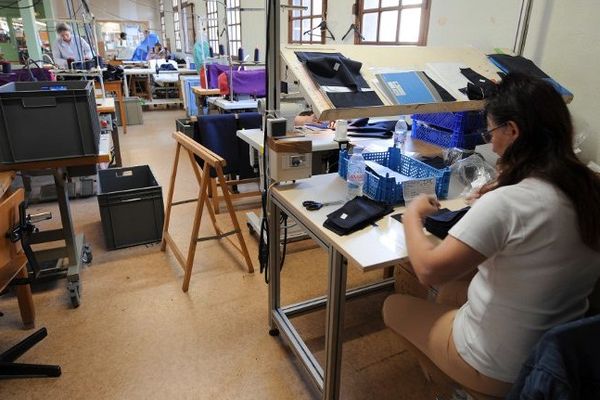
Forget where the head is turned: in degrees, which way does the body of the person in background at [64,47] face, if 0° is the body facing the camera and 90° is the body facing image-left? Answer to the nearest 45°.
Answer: approximately 0°

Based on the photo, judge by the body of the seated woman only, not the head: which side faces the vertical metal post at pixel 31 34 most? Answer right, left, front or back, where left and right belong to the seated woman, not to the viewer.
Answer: front

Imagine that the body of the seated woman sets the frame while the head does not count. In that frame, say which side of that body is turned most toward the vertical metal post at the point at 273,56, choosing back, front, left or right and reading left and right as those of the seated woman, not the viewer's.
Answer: front

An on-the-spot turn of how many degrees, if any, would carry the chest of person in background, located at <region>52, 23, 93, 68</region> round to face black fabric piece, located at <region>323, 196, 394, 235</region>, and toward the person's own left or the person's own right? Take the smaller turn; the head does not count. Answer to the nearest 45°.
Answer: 0° — they already face it

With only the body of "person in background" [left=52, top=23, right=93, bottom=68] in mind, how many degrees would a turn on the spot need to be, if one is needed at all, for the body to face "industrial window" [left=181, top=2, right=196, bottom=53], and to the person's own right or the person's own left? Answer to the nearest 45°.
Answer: approximately 135° to the person's own left

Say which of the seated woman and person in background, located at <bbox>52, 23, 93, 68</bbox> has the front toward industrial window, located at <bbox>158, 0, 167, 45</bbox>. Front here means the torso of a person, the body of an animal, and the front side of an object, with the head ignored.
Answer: the seated woman

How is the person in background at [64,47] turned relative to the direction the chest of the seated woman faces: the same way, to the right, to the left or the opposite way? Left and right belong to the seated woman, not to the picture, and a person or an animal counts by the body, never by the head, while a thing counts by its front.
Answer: the opposite way

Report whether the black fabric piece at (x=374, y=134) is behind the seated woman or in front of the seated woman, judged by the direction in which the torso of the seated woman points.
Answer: in front

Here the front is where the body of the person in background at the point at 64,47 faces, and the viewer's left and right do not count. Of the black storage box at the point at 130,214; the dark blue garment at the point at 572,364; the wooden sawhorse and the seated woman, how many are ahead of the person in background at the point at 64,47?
4

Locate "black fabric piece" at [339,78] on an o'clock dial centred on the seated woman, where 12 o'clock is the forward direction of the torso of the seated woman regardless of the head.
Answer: The black fabric piece is roughly at 12 o'clock from the seated woman.

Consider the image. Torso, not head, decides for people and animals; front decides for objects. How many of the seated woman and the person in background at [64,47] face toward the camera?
1

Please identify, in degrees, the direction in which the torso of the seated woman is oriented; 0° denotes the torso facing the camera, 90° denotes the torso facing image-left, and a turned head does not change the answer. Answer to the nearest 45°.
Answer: approximately 135°

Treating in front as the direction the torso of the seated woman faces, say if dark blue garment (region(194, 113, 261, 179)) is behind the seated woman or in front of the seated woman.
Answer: in front

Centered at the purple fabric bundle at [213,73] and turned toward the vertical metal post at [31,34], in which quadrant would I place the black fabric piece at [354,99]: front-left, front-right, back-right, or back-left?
back-left

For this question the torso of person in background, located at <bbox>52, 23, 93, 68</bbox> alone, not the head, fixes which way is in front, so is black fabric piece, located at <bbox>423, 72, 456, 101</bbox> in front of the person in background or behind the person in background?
in front
